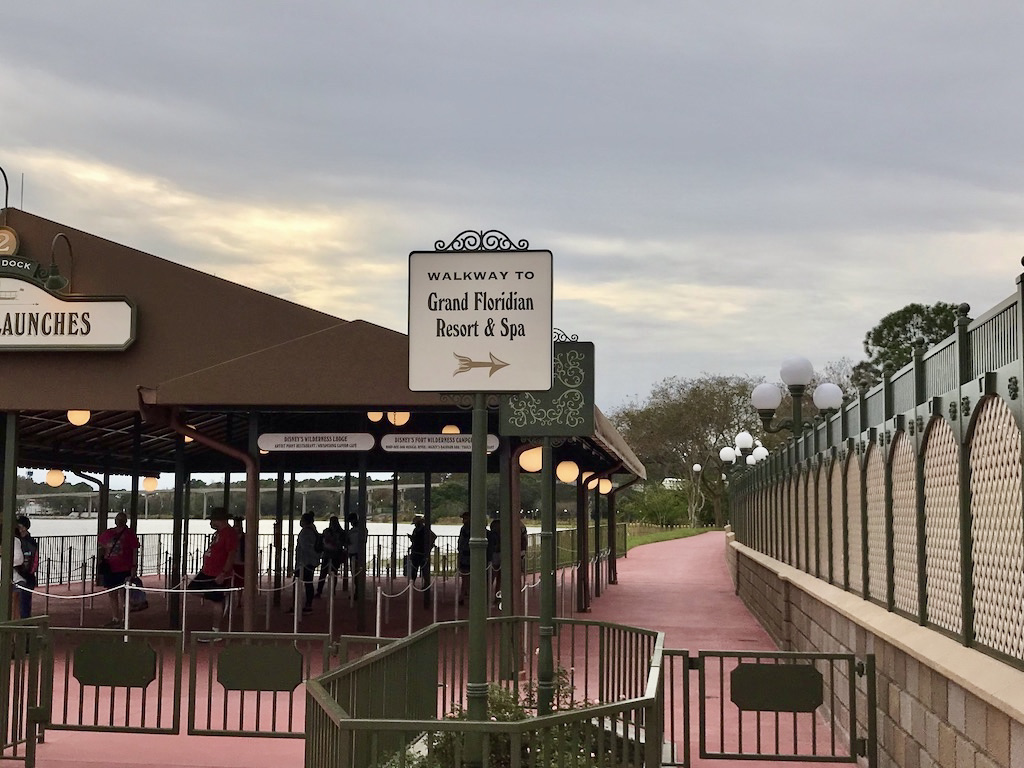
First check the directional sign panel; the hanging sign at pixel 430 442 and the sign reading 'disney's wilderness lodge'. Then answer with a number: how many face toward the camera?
3

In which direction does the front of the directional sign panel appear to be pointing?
toward the camera

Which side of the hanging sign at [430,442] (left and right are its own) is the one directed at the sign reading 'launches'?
right

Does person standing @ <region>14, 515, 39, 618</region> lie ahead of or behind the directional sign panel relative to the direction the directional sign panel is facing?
behind

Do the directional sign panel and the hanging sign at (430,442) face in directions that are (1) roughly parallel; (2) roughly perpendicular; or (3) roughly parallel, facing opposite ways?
roughly parallel

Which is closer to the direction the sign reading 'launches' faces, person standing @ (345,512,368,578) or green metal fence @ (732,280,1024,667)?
the green metal fence

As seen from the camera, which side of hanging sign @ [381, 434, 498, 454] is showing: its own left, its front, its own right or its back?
front

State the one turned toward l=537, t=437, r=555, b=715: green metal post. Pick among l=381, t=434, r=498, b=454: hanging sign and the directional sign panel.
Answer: the hanging sign

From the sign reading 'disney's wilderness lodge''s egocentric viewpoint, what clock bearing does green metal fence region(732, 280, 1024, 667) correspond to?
The green metal fence is roughly at 11 o'clock from the sign reading 'disney's wilderness lodge'.

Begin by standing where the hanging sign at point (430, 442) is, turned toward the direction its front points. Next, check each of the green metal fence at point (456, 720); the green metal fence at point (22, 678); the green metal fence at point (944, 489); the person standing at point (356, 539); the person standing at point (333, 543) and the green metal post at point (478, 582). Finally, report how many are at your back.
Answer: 2

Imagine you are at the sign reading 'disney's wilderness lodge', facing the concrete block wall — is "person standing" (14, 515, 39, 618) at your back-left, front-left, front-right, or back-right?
back-right
